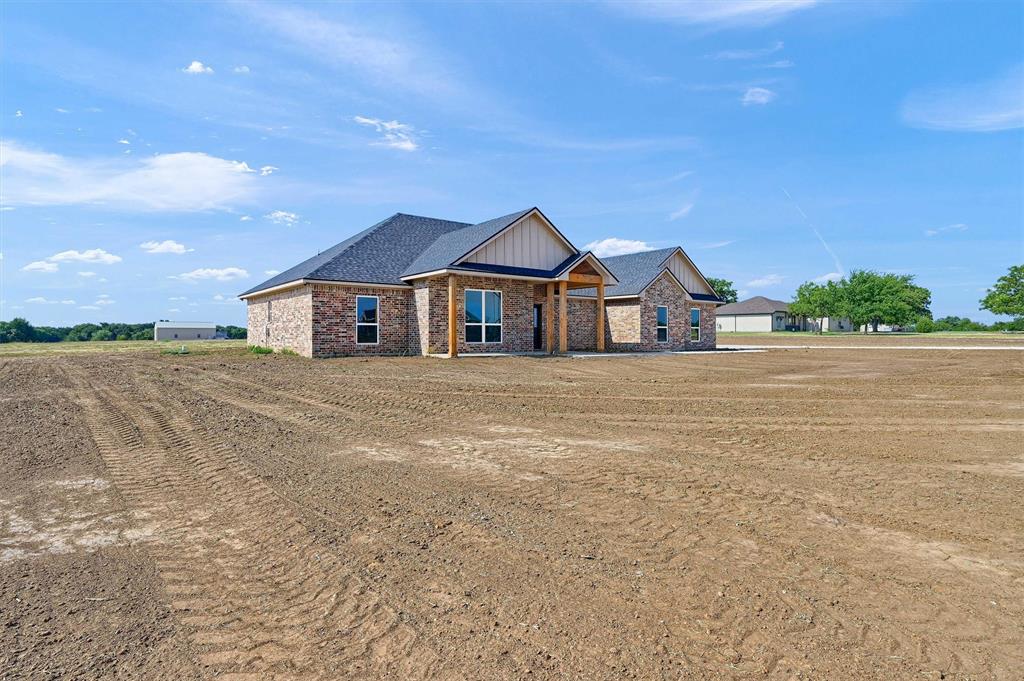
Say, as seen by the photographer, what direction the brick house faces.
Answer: facing the viewer and to the right of the viewer
